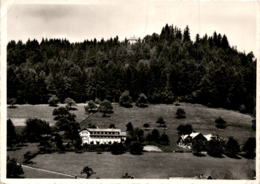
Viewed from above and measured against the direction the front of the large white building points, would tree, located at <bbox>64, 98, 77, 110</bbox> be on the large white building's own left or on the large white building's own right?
on the large white building's own right

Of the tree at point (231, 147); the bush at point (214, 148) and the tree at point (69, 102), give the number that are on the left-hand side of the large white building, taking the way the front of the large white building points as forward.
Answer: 2

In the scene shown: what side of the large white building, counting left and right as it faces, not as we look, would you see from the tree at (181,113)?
left

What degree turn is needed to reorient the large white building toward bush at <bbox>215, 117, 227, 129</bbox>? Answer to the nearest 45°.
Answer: approximately 90° to its left

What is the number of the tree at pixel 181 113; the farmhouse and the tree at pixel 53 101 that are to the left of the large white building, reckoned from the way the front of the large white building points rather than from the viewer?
2

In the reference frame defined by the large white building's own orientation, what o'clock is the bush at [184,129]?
The bush is roughly at 9 o'clock from the large white building.

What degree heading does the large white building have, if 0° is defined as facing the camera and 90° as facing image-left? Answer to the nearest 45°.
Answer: approximately 0°
